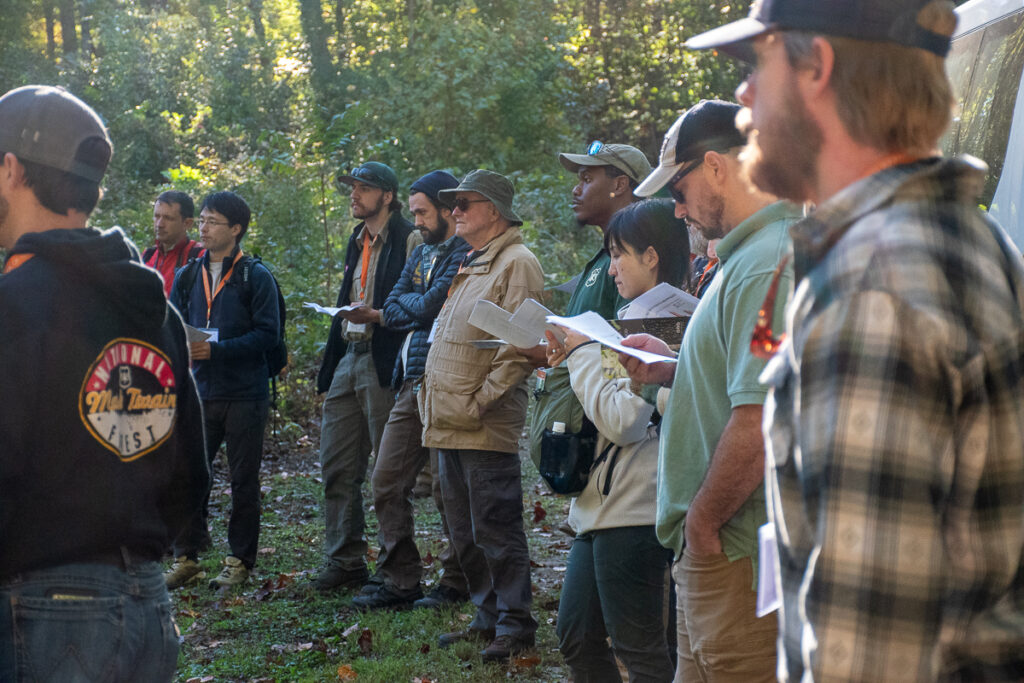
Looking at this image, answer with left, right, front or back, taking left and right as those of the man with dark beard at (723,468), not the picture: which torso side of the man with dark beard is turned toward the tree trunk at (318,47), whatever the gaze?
right

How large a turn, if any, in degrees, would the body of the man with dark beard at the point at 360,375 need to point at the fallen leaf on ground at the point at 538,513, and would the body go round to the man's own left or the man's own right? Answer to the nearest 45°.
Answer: approximately 180°

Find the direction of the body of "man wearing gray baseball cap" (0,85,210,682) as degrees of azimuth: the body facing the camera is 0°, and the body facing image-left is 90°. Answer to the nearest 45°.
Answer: approximately 135°

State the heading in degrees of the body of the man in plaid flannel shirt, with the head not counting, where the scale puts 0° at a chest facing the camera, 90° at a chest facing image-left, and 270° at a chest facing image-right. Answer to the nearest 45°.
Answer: approximately 90°

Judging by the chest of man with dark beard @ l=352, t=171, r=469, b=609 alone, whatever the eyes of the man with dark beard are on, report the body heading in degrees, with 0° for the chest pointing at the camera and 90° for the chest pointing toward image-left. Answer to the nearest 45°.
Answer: approximately 45°

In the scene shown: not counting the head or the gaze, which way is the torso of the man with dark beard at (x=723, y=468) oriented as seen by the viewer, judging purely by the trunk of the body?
to the viewer's left

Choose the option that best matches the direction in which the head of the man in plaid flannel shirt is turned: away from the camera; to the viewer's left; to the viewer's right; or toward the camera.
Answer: to the viewer's left

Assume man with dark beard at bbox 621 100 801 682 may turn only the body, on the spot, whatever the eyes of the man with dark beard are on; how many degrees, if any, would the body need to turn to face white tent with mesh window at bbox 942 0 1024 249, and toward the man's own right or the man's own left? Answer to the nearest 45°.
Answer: approximately 135° to the man's own right

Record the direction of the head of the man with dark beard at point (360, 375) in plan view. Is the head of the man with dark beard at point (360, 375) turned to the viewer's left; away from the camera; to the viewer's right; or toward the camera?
to the viewer's left

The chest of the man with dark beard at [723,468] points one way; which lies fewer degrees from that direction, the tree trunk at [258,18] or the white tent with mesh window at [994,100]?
the tree trunk

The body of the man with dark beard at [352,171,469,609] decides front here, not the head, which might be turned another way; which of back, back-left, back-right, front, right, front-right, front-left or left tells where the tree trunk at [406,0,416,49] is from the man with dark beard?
back-right

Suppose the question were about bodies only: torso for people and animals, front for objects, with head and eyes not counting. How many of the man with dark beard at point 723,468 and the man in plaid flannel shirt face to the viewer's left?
2

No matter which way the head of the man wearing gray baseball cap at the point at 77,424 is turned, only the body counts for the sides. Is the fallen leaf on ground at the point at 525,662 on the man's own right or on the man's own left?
on the man's own right
